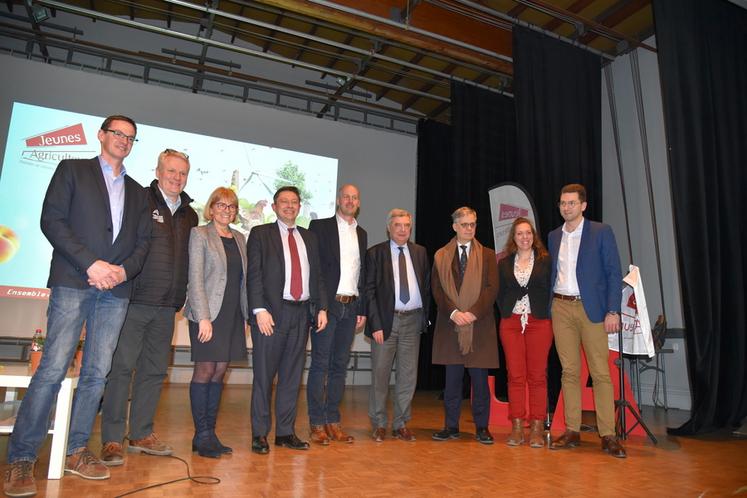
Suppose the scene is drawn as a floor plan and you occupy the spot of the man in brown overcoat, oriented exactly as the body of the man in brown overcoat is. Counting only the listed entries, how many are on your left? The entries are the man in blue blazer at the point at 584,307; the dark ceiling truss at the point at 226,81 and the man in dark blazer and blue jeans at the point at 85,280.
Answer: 1

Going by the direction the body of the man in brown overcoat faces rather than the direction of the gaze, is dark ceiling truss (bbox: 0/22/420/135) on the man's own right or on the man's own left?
on the man's own right

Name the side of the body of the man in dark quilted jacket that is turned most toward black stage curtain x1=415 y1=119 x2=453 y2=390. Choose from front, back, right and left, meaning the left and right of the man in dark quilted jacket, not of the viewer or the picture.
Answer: left

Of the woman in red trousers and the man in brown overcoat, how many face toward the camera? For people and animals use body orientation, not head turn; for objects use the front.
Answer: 2

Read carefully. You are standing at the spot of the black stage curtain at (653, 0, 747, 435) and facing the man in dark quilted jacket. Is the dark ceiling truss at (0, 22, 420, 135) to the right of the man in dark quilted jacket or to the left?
right

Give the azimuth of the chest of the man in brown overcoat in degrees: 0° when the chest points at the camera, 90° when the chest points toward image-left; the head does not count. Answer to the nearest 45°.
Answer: approximately 0°

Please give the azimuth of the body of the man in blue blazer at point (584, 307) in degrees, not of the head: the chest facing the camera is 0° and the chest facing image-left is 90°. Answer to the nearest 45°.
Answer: approximately 45°

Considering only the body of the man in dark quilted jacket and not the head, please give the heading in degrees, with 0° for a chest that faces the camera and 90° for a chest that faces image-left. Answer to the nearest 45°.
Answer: approximately 315°

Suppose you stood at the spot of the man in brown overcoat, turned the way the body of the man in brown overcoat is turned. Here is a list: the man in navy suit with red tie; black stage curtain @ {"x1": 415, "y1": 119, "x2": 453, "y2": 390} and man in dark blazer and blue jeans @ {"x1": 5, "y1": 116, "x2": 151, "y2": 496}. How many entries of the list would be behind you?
1

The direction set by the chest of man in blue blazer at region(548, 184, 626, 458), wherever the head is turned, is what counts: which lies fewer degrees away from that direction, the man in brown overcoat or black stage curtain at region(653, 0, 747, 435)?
the man in brown overcoat
